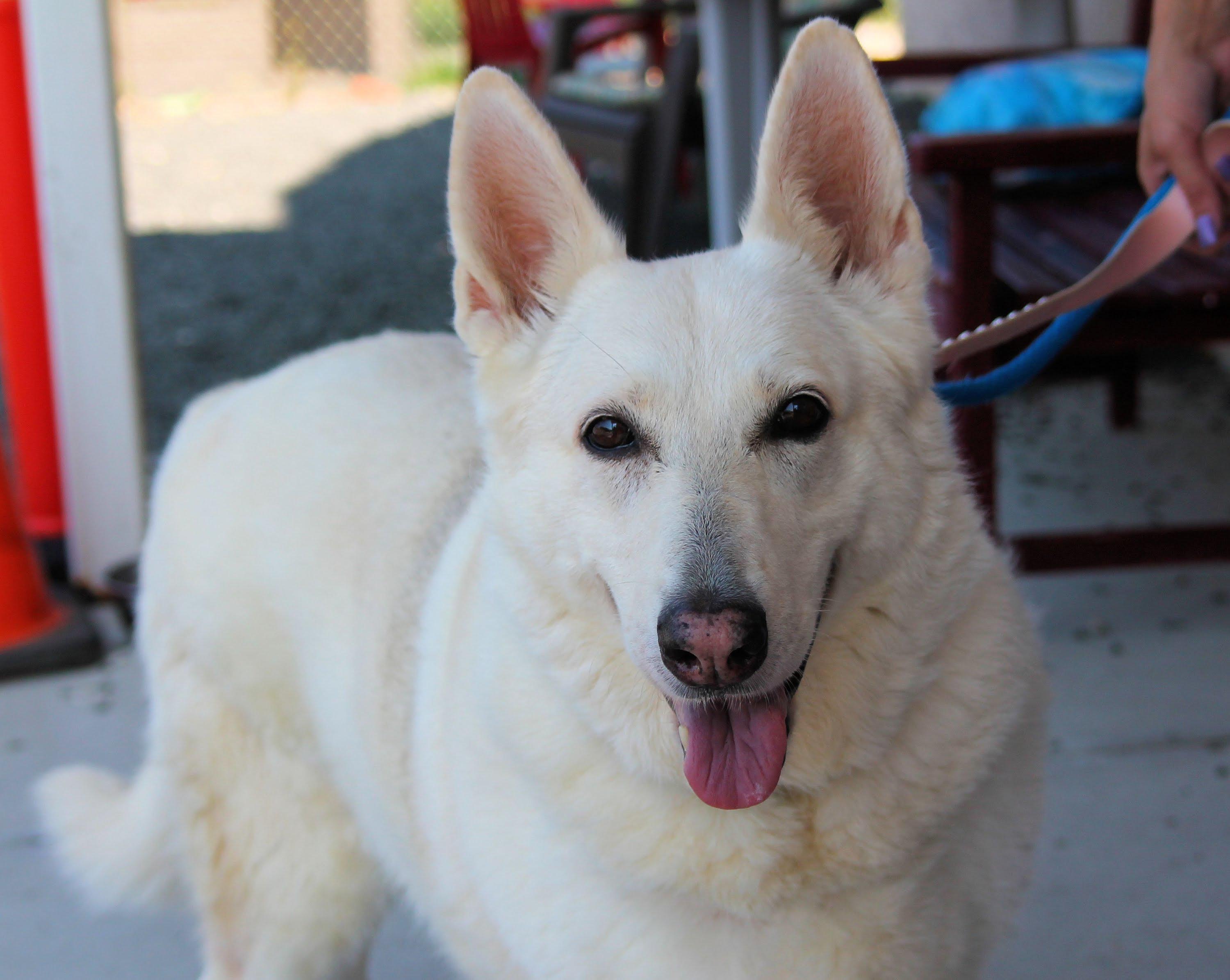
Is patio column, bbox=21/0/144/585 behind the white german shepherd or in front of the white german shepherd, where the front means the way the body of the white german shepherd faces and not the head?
behind

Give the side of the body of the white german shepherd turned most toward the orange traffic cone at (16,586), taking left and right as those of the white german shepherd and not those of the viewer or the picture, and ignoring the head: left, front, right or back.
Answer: back

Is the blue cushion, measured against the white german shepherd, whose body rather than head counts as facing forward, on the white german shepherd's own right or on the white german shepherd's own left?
on the white german shepherd's own left

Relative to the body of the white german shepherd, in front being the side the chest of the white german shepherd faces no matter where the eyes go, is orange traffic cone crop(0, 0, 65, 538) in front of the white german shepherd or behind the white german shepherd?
behind

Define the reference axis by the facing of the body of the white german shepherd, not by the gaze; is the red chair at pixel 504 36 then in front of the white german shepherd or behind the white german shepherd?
behind

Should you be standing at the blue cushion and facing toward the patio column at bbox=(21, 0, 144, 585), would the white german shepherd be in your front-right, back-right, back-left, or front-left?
front-left

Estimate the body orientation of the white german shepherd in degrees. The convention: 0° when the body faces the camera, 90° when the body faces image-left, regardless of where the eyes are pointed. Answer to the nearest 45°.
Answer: approximately 315°

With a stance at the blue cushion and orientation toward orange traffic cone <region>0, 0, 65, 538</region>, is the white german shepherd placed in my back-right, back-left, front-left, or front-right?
front-left
